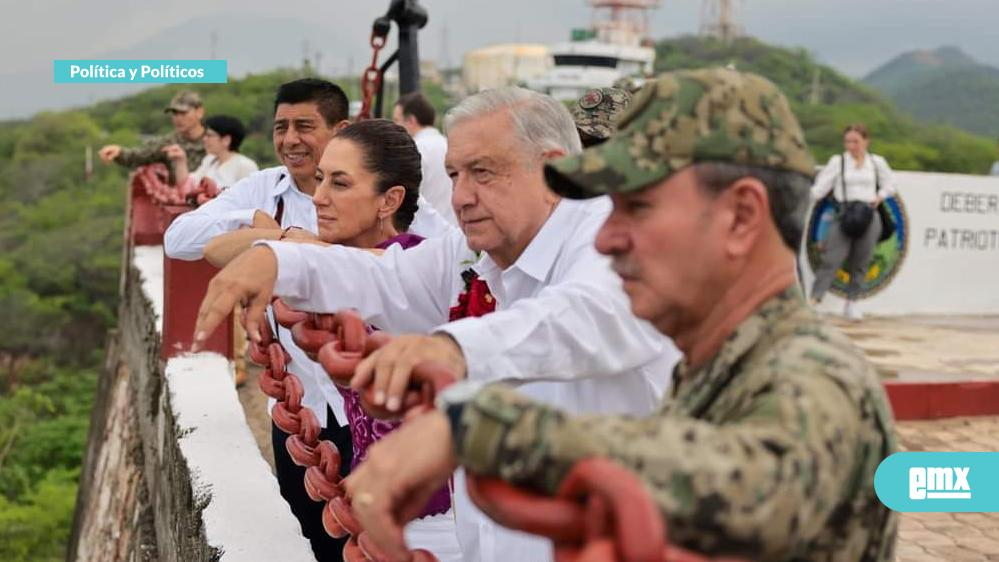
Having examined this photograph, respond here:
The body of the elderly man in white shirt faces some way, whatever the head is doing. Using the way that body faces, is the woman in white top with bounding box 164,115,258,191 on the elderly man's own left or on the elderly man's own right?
on the elderly man's own right

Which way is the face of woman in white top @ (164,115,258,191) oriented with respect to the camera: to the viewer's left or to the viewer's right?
to the viewer's left

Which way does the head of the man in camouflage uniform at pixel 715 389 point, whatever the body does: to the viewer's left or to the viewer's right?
to the viewer's left

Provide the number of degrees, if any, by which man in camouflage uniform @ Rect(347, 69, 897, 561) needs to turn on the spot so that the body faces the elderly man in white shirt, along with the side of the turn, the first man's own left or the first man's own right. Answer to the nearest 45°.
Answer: approximately 90° to the first man's own right

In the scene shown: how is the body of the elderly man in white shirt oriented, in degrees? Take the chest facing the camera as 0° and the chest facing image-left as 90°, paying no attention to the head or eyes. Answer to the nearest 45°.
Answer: approximately 45°

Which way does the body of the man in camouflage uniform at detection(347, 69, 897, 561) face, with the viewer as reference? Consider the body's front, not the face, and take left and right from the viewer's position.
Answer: facing to the left of the viewer

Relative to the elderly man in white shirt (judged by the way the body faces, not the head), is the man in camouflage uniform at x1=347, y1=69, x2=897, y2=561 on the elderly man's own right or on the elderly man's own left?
on the elderly man's own left
